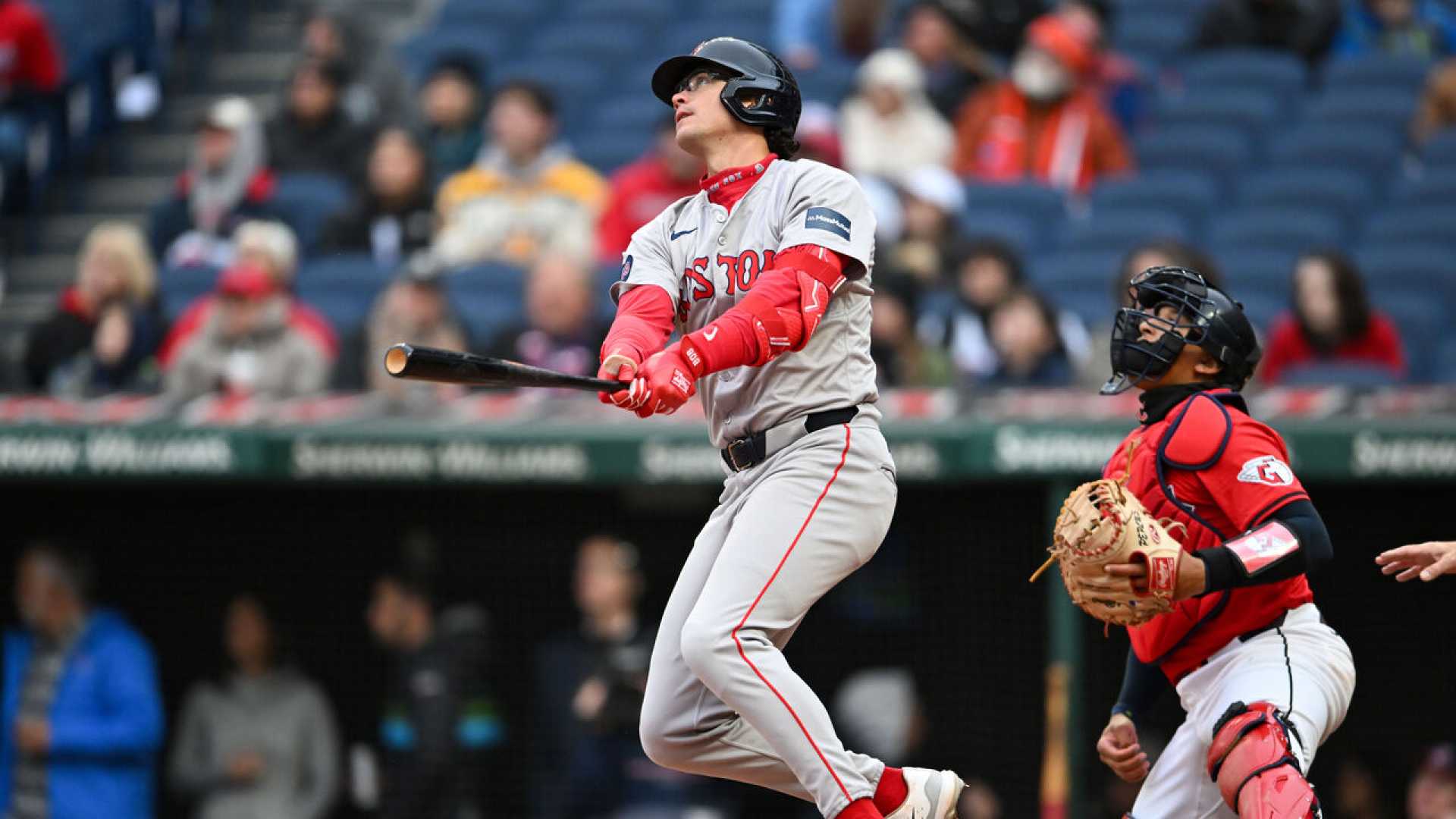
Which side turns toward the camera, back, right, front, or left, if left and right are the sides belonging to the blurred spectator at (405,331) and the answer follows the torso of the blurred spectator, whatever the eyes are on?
front

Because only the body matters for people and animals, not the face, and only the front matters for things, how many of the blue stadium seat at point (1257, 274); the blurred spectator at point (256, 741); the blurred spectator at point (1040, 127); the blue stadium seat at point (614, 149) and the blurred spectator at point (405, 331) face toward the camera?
5

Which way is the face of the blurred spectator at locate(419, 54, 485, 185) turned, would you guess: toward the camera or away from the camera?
toward the camera

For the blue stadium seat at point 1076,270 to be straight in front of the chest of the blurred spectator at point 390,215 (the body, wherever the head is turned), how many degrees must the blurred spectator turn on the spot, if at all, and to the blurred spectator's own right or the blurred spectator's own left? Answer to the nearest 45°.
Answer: approximately 45° to the blurred spectator's own left

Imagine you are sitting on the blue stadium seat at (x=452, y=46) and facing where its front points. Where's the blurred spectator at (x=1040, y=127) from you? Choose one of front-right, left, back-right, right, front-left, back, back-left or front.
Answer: front-left

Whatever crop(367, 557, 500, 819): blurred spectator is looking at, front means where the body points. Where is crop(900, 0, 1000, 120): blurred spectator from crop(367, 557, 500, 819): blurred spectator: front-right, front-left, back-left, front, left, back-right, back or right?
back

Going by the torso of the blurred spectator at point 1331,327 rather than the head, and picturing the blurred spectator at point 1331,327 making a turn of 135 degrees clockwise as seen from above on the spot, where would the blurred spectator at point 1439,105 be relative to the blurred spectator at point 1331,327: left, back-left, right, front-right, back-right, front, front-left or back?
front

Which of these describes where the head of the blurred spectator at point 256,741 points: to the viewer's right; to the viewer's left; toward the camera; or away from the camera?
toward the camera

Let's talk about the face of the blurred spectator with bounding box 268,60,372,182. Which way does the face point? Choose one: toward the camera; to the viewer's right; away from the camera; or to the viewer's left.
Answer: toward the camera

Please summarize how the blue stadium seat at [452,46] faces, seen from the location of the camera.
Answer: facing the viewer

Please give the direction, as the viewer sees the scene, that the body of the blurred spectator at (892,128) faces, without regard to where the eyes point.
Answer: toward the camera

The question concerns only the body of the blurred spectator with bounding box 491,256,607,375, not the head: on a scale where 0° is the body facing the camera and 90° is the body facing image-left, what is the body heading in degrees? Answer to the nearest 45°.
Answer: approximately 0°

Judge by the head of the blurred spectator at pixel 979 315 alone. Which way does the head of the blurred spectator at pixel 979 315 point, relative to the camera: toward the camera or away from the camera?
toward the camera

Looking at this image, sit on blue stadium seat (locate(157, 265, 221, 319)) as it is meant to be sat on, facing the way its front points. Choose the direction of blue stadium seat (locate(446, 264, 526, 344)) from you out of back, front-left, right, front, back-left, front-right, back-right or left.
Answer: front-left

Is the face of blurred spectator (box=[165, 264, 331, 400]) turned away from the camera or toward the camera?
toward the camera

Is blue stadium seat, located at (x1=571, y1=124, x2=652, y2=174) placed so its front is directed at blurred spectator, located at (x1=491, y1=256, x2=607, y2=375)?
yes
